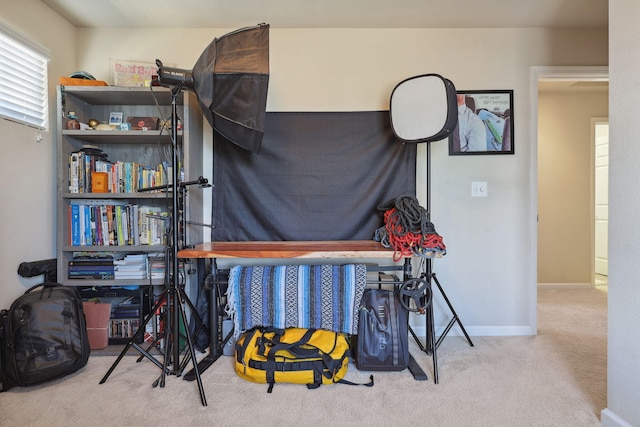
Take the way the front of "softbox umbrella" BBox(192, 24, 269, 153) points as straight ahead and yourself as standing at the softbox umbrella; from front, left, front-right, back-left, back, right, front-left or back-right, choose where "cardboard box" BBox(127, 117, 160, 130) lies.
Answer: back-left

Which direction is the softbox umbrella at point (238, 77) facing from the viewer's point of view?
to the viewer's right

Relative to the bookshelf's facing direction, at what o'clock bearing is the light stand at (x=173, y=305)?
The light stand is roughly at 11 o'clock from the bookshelf.

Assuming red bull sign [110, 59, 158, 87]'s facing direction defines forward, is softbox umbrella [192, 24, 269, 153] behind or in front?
in front

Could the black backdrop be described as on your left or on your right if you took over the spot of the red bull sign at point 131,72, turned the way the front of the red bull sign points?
on your left

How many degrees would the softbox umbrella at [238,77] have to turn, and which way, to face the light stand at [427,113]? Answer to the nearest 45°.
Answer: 0° — it already faces it

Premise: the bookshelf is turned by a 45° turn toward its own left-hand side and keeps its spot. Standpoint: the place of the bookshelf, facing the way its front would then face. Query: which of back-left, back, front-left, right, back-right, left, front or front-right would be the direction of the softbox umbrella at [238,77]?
front

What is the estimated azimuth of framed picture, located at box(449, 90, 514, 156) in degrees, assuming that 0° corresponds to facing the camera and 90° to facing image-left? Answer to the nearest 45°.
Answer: approximately 0°

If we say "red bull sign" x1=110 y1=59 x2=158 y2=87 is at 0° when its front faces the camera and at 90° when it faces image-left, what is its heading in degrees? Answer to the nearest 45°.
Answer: approximately 0°
